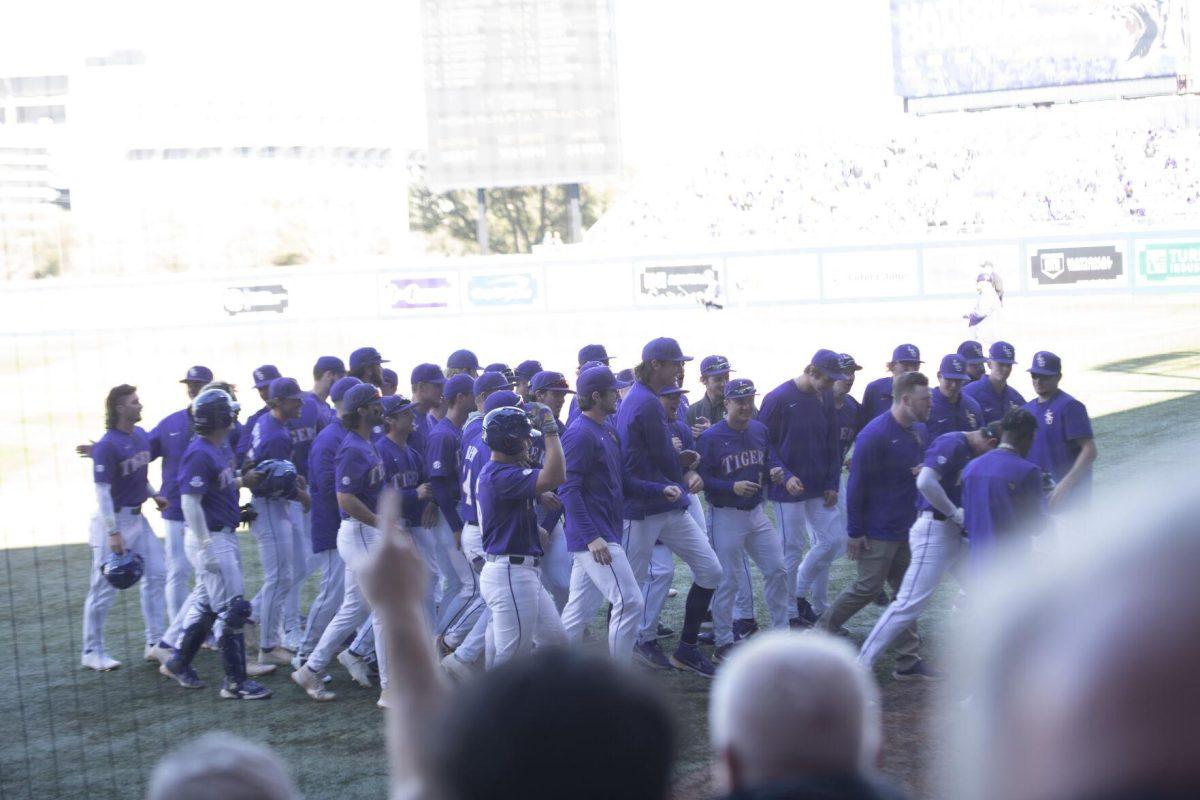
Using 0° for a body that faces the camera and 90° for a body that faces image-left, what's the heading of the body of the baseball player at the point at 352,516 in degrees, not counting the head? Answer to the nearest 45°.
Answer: approximately 270°

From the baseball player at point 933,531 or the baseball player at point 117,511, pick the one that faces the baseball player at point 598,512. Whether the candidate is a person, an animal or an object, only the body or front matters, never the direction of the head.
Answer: the baseball player at point 117,511

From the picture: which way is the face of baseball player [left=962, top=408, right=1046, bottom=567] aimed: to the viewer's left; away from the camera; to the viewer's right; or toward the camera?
away from the camera

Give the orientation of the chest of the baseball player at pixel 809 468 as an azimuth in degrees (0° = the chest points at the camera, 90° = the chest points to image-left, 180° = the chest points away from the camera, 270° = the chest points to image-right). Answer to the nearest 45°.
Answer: approximately 315°
